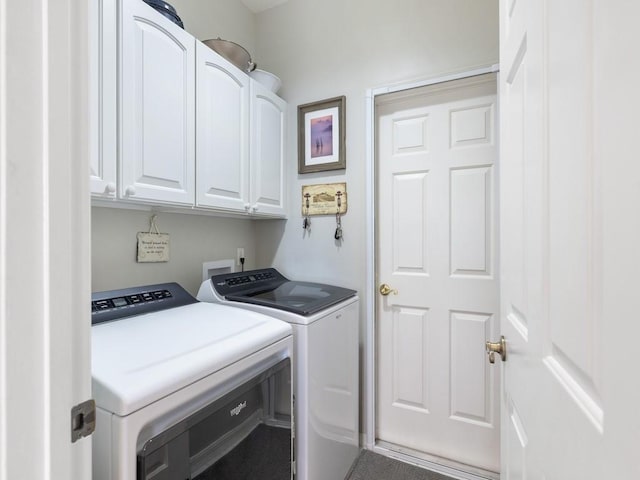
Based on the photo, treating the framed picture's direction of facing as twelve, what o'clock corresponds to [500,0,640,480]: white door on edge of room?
The white door on edge of room is roughly at 10 o'clock from the framed picture.

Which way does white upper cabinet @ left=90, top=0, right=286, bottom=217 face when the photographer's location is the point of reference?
facing the viewer and to the right of the viewer

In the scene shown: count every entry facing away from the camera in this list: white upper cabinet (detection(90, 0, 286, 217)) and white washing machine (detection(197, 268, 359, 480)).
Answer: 0

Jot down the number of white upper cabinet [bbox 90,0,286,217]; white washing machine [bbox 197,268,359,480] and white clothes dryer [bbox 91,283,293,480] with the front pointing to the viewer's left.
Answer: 0

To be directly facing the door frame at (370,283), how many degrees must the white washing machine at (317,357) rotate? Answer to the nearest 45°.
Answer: approximately 90° to its left

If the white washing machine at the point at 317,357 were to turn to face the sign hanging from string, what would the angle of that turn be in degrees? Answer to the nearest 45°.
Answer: approximately 135° to its right

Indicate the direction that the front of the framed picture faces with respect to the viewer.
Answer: facing the viewer and to the left of the viewer

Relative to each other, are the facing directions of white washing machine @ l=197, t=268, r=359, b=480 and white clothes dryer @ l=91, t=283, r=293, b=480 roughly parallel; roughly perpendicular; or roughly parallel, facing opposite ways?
roughly parallel

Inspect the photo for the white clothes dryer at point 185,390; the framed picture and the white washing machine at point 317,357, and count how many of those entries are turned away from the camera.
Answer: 0

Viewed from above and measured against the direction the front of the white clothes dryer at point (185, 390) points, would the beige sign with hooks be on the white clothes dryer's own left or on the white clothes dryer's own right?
on the white clothes dryer's own left

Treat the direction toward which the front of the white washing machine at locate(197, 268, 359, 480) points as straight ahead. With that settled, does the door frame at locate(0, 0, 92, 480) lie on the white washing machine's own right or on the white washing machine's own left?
on the white washing machine's own right
